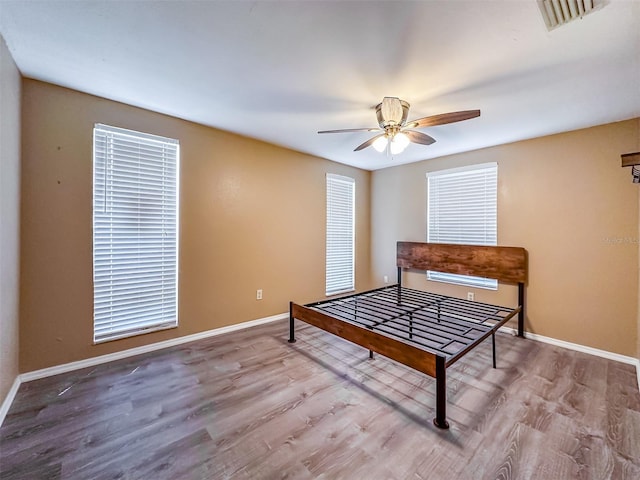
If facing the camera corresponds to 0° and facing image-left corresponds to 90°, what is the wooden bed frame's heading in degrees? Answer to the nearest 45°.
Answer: approximately 45°
